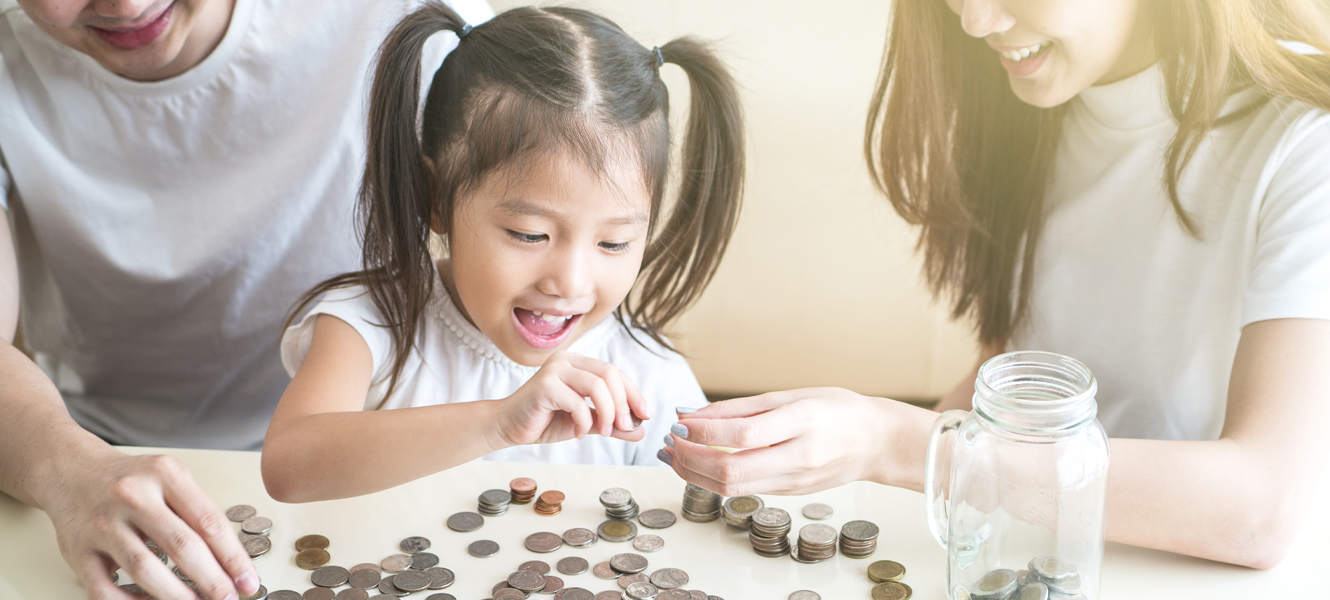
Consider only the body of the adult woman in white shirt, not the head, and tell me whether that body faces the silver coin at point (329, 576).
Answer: yes

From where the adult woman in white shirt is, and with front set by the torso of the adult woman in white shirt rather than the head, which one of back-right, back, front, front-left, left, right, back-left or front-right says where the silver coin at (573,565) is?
front

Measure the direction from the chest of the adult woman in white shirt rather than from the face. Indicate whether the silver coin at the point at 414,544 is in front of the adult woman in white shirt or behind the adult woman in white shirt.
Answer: in front

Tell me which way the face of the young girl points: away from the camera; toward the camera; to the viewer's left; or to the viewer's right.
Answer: toward the camera

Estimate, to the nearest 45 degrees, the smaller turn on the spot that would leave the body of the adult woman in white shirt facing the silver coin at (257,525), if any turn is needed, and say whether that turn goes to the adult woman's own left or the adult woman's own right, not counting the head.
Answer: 0° — they already face it

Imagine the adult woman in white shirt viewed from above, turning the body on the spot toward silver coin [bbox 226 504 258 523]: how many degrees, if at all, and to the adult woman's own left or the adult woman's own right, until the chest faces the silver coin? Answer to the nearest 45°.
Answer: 0° — they already face it

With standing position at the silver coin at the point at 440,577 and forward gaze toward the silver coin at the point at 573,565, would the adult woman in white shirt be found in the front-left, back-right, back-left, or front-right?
front-left

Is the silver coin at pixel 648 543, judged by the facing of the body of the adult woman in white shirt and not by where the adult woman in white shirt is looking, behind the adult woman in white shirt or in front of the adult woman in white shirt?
in front

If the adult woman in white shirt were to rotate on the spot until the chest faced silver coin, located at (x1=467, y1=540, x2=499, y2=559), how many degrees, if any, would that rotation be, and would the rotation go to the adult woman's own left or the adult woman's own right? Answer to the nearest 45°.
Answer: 0° — they already face it

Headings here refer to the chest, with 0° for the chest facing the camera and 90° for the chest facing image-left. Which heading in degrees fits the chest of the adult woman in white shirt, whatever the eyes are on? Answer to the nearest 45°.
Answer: approximately 45°

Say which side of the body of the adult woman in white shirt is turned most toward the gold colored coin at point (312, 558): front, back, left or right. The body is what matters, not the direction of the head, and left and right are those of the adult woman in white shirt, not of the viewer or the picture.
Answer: front

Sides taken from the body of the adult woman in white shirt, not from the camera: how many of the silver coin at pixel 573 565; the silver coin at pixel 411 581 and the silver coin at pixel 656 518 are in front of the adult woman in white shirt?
3

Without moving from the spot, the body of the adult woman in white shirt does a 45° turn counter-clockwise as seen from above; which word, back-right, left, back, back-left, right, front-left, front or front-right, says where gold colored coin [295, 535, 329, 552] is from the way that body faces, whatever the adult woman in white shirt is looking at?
front-right

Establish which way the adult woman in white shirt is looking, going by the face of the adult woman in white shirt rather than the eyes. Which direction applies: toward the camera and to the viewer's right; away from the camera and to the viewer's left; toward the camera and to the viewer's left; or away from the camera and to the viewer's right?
toward the camera and to the viewer's left

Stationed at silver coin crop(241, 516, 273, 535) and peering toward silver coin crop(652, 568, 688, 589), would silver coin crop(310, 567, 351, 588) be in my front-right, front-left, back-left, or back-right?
front-right

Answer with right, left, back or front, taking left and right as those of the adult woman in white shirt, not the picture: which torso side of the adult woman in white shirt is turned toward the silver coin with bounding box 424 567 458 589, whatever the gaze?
front
